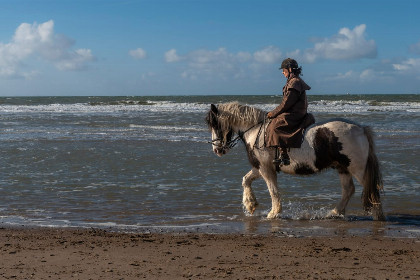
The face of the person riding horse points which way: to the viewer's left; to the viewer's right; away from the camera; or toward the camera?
to the viewer's left

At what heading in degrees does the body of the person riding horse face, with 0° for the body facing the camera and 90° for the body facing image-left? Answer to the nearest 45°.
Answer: approximately 90°

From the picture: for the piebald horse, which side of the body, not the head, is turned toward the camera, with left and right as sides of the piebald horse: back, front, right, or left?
left
